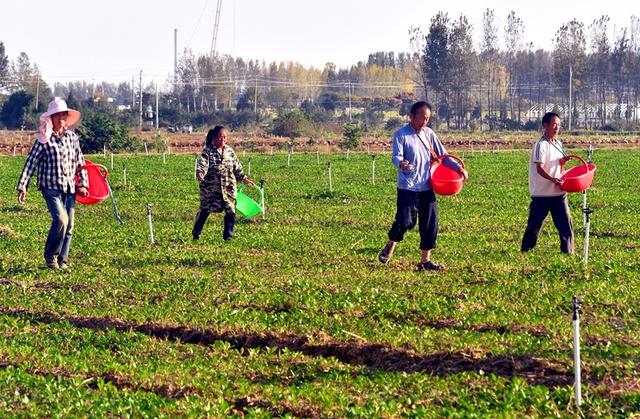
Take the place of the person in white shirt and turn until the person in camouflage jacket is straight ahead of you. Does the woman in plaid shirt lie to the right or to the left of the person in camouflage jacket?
left

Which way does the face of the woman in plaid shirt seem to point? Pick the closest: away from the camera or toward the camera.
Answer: toward the camera

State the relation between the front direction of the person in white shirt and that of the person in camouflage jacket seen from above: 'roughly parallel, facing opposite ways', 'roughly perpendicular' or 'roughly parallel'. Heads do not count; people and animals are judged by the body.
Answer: roughly parallel

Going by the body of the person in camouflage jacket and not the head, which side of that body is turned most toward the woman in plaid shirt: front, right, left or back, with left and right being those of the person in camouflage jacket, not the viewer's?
right

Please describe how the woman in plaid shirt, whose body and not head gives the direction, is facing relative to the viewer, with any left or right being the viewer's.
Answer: facing the viewer and to the right of the viewer

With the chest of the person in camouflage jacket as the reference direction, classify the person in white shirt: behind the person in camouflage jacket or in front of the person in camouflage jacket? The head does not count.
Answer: in front

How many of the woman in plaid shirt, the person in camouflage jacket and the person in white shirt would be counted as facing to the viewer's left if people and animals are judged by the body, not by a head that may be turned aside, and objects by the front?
0

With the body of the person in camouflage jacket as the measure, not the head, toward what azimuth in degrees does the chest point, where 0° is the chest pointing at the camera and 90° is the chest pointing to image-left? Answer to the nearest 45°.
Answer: approximately 315°

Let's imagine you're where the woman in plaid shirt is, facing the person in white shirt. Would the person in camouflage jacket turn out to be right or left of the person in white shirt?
left

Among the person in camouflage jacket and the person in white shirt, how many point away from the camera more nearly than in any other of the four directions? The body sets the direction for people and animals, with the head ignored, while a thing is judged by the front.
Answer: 0

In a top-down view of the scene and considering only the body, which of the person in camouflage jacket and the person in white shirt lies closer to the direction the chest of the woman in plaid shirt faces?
the person in white shirt

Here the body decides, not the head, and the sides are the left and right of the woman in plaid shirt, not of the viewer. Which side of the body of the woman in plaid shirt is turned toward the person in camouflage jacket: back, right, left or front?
left
